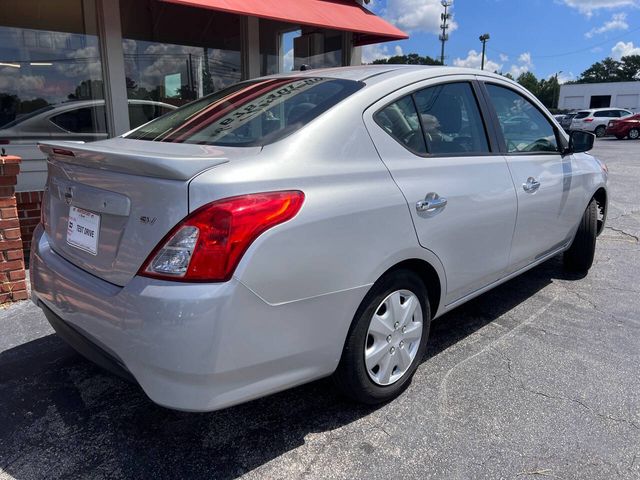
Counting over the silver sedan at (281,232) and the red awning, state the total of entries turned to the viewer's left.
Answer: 0

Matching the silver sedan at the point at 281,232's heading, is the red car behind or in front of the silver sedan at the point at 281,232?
in front

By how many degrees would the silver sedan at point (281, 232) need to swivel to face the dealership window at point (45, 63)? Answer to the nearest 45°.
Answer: approximately 90° to its left

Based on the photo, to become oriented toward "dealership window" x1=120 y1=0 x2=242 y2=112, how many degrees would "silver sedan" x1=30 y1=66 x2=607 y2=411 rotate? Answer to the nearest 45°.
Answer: approximately 45° to its left

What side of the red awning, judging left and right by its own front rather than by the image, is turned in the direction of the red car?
left

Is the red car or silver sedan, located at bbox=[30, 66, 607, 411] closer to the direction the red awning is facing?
the silver sedan

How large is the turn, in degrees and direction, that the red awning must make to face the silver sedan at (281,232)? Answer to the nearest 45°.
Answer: approximately 45° to its right

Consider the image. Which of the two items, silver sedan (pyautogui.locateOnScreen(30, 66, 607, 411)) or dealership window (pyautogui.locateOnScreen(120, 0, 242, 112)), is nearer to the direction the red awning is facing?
the silver sedan

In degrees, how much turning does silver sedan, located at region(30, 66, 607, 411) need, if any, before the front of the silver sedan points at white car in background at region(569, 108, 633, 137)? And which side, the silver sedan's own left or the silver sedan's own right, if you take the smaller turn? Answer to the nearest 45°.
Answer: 0° — it already faces it

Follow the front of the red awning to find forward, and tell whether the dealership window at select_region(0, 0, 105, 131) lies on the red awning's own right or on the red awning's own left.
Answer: on the red awning's own right

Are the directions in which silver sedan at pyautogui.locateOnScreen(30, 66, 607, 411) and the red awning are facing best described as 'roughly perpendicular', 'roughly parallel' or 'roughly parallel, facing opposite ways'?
roughly perpendicular

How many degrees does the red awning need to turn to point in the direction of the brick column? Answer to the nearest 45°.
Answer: approximately 90° to its right

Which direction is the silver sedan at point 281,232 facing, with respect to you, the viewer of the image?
facing away from the viewer and to the right of the viewer
